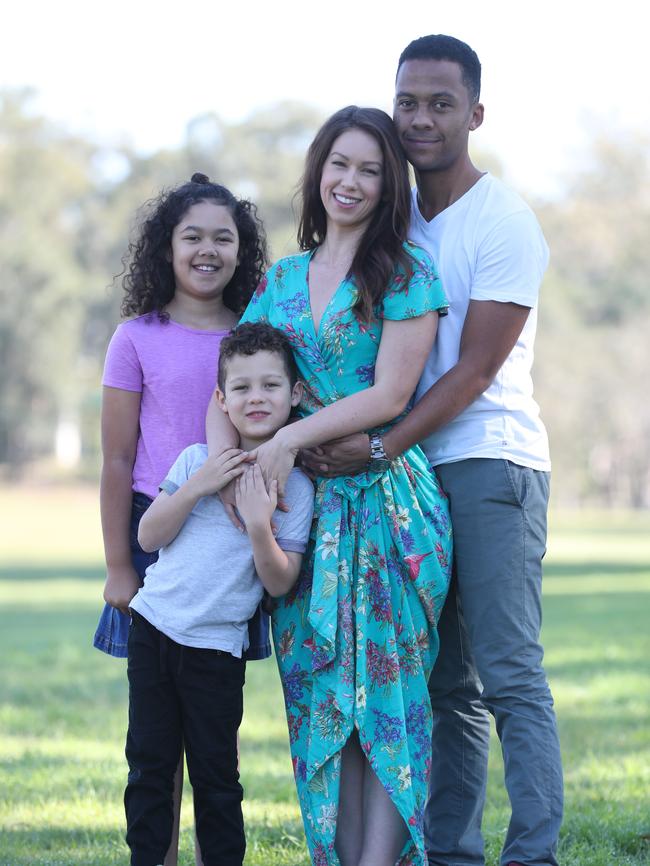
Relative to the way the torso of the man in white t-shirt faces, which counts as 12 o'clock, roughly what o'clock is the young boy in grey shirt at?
The young boy in grey shirt is roughly at 1 o'clock from the man in white t-shirt.

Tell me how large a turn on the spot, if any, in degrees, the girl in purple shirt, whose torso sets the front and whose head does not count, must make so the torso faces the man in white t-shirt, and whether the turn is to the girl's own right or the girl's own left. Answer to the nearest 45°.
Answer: approximately 90° to the girl's own left

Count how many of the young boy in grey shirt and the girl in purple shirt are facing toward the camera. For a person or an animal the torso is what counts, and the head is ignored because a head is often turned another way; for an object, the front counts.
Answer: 2

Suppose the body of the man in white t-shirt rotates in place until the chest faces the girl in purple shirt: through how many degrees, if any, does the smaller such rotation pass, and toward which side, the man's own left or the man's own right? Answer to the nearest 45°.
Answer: approximately 45° to the man's own right

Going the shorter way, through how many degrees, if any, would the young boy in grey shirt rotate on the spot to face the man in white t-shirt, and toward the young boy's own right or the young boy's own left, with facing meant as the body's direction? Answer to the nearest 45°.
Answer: approximately 90° to the young boy's own left

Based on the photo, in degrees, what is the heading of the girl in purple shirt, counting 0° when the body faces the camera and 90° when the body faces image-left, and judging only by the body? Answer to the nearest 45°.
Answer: approximately 0°

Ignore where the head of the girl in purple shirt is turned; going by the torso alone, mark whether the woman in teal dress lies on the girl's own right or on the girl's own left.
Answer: on the girl's own left
